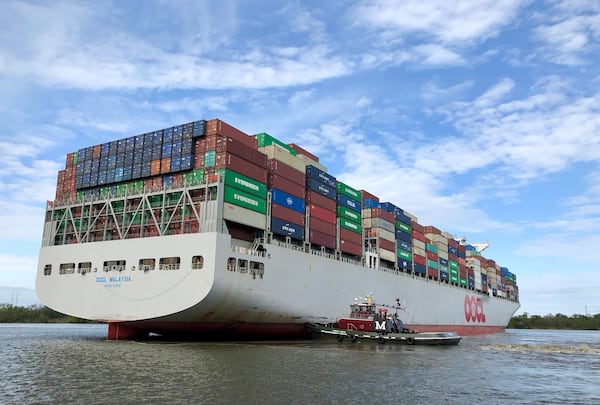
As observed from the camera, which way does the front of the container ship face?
facing away from the viewer and to the right of the viewer
